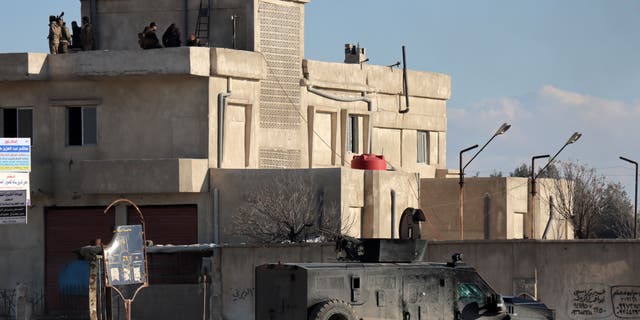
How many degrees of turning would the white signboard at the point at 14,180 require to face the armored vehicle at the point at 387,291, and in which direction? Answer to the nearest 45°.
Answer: approximately 45° to its left

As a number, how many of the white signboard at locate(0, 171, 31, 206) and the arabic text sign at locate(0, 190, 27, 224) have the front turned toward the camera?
2

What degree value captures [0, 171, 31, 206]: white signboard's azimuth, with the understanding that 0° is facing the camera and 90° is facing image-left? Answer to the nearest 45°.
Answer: approximately 0°

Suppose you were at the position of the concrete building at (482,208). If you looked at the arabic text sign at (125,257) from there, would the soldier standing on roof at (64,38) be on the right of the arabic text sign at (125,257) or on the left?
right

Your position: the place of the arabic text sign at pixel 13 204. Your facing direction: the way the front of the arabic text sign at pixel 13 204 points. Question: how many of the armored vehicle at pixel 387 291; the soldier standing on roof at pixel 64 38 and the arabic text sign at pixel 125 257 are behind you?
1
